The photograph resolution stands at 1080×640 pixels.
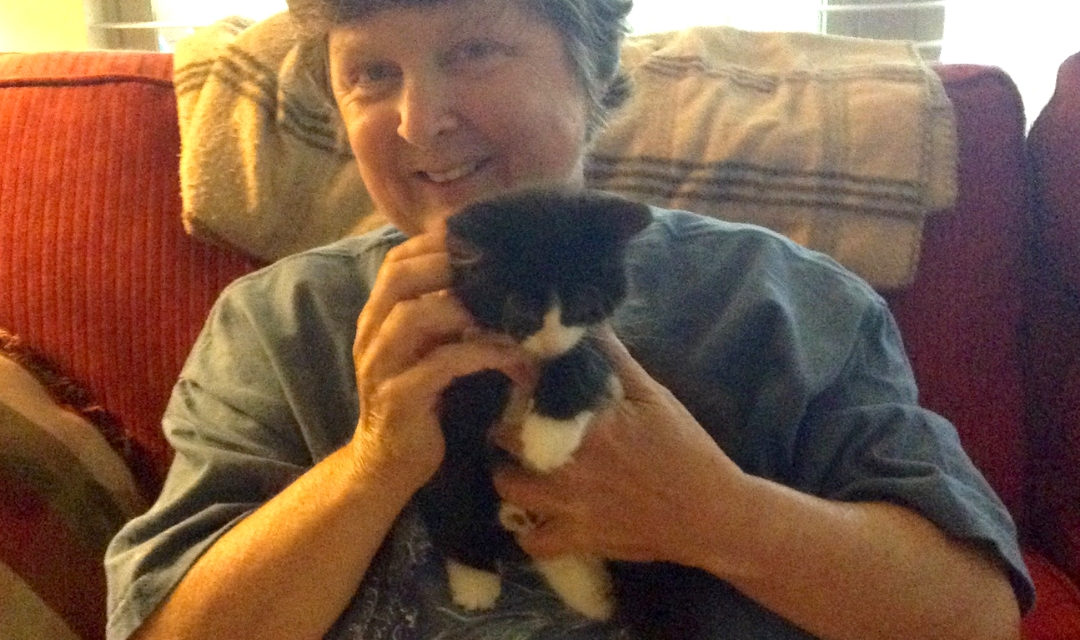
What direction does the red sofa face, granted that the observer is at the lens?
facing the viewer

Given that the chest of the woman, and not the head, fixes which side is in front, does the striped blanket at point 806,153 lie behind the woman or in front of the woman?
behind

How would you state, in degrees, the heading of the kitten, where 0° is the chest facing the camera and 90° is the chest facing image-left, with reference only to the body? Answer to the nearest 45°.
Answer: approximately 0°

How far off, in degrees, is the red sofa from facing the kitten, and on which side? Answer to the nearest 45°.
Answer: approximately 45° to its right

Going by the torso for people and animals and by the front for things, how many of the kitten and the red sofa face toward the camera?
2

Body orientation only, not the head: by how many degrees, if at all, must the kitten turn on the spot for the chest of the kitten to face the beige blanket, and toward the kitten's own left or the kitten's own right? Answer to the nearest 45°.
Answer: approximately 135° to the kitten's own right
